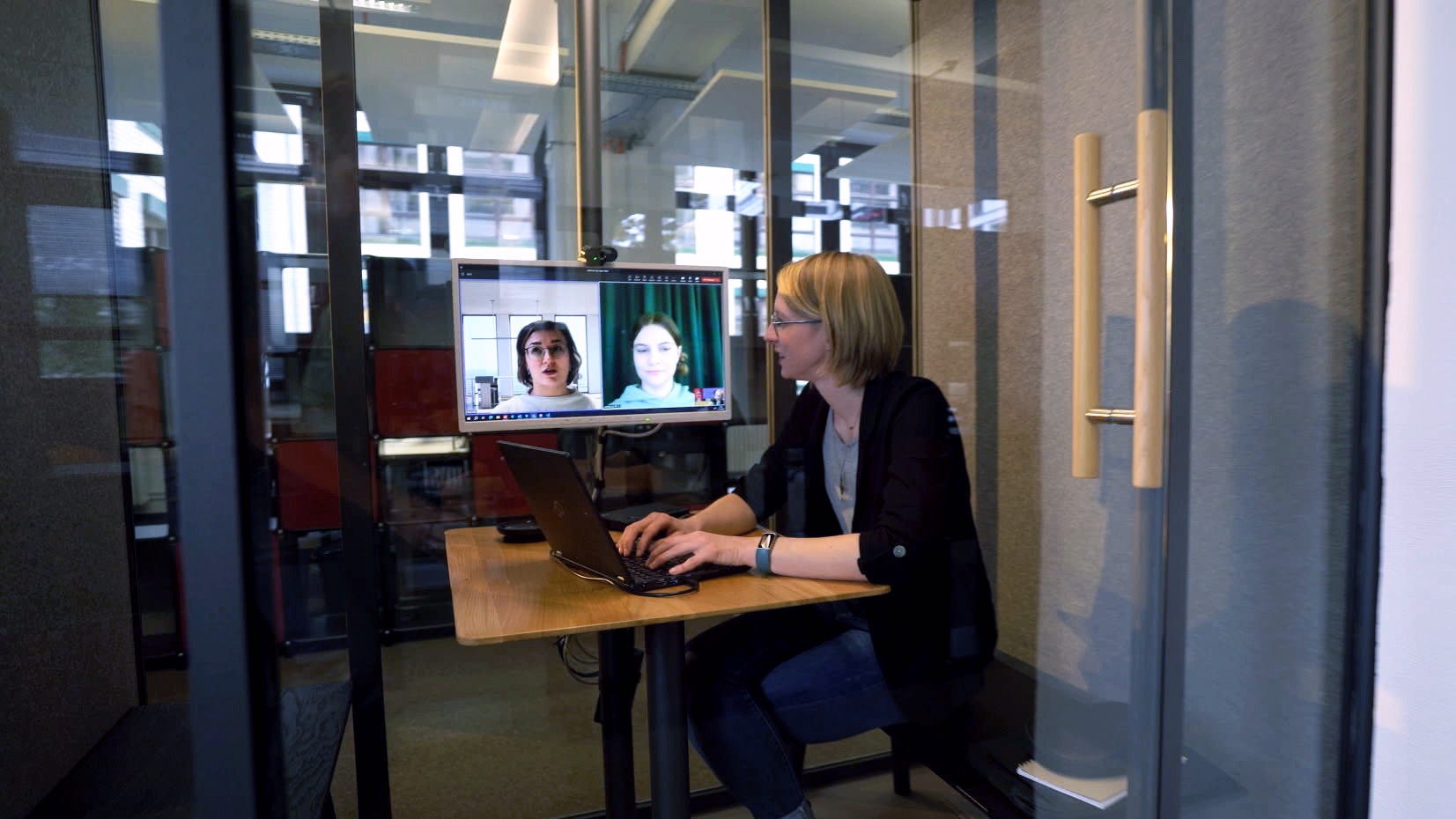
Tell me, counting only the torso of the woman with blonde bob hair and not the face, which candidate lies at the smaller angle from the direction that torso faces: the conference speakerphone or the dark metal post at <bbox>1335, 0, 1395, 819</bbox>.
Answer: the conference speakerphone

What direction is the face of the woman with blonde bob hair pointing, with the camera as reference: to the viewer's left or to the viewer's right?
to the viewer's left

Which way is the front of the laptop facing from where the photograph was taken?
facing away from the viewer and to the right of the viewer

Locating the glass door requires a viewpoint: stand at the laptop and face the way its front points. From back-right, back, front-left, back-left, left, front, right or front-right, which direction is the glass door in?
front-right

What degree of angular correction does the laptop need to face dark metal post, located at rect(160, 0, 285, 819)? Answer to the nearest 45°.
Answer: approximately 180°

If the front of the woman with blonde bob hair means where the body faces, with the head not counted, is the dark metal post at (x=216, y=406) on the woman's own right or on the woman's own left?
on the woman's own left

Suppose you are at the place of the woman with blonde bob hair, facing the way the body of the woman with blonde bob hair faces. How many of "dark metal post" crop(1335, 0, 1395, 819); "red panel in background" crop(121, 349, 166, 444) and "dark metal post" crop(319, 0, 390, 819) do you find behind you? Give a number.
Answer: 1

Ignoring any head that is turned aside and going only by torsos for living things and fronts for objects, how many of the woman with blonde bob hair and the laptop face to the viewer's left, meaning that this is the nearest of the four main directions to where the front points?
1

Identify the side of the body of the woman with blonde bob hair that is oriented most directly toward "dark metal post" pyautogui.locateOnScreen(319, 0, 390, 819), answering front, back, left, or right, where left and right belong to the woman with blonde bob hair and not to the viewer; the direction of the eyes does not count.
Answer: front

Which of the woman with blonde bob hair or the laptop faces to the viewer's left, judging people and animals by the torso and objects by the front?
the woman with blonde bob hair

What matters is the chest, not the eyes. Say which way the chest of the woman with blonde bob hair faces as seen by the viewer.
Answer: to the viewer's left
